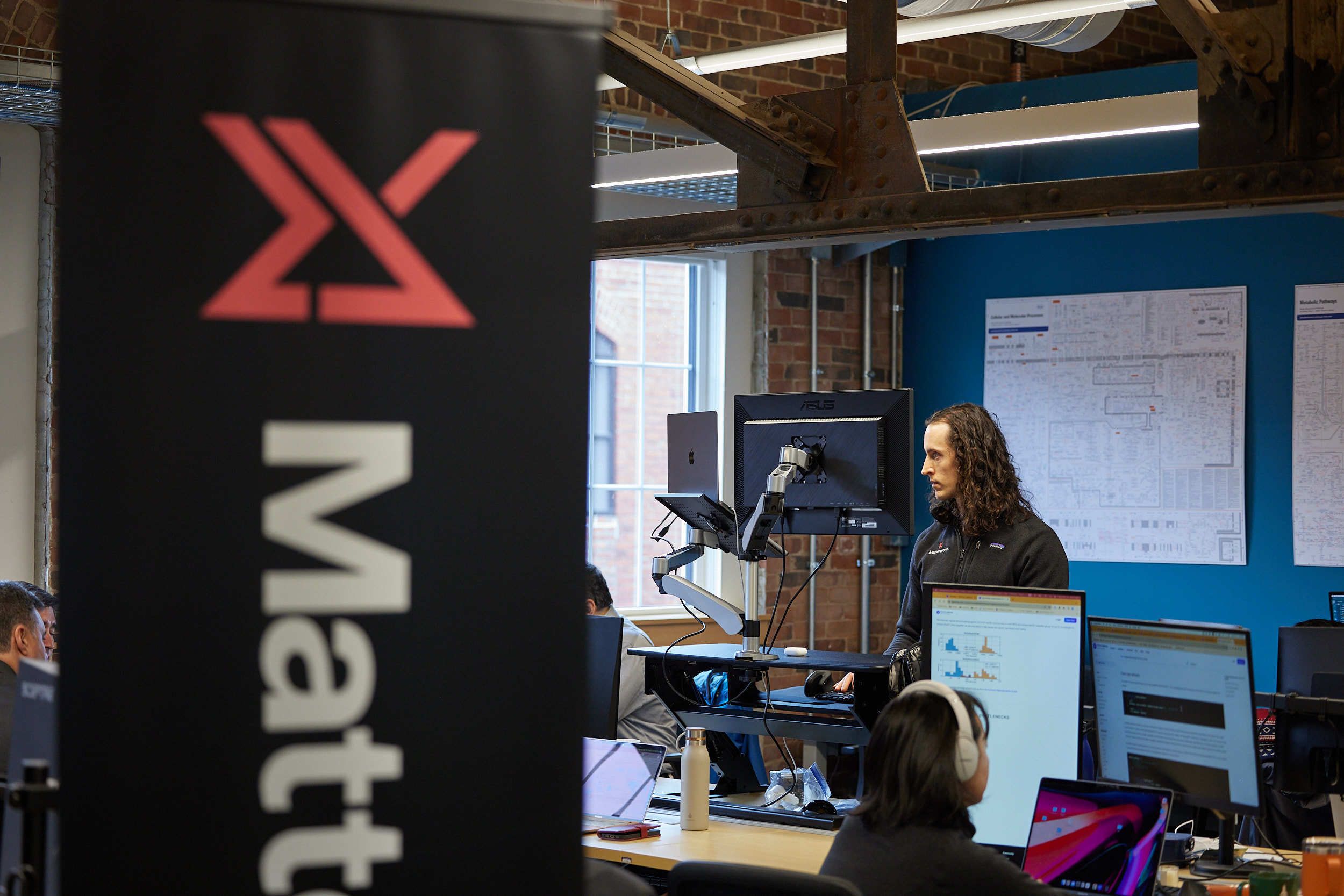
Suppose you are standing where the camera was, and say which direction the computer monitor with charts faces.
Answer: facing the viewer

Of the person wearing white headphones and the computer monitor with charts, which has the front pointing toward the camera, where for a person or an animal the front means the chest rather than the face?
the computer monitor with charts

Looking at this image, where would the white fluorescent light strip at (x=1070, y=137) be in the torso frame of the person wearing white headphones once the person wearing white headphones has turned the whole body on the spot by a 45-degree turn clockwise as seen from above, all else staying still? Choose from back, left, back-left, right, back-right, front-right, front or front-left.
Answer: left

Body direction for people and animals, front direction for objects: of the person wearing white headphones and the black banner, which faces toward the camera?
the black banner

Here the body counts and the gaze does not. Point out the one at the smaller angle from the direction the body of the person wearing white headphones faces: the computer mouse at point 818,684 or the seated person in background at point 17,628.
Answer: the computer mouse

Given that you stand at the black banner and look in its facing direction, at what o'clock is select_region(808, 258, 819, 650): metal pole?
The metal pole is roughly at 7 o'clock from the black banner.

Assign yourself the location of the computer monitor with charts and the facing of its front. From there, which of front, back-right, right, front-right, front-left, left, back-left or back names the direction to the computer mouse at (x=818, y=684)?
back-right

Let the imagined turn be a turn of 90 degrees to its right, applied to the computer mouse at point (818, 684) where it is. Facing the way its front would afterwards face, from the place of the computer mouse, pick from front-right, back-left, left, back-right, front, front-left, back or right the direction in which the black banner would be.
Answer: back-left

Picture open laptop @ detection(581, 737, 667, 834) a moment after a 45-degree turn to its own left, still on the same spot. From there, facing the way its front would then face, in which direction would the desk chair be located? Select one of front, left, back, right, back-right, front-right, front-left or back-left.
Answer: front

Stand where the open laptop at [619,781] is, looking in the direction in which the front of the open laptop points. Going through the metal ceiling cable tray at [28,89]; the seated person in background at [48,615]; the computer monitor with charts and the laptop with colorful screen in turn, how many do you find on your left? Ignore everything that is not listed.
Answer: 2

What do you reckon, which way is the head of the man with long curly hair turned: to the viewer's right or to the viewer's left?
to the viewer's left

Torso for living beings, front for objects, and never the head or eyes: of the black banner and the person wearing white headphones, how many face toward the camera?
1

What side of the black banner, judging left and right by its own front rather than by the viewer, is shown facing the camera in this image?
front

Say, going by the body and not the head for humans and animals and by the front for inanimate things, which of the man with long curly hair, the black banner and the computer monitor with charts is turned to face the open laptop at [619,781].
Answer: the man with long curly hair

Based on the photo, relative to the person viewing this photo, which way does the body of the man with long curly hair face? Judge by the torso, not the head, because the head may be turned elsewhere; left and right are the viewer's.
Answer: facing the viewer and to the left of the viewer

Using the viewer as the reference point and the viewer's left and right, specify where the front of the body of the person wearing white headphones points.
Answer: facing away from the viewer and to the right of the viewer

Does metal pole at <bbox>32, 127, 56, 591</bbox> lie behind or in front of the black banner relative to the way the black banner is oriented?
behind

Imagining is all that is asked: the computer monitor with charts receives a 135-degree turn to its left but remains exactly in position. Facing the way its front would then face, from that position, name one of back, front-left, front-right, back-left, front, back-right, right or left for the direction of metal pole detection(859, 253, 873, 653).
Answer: front-left

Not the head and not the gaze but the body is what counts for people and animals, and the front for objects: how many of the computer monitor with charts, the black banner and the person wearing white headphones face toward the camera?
2
